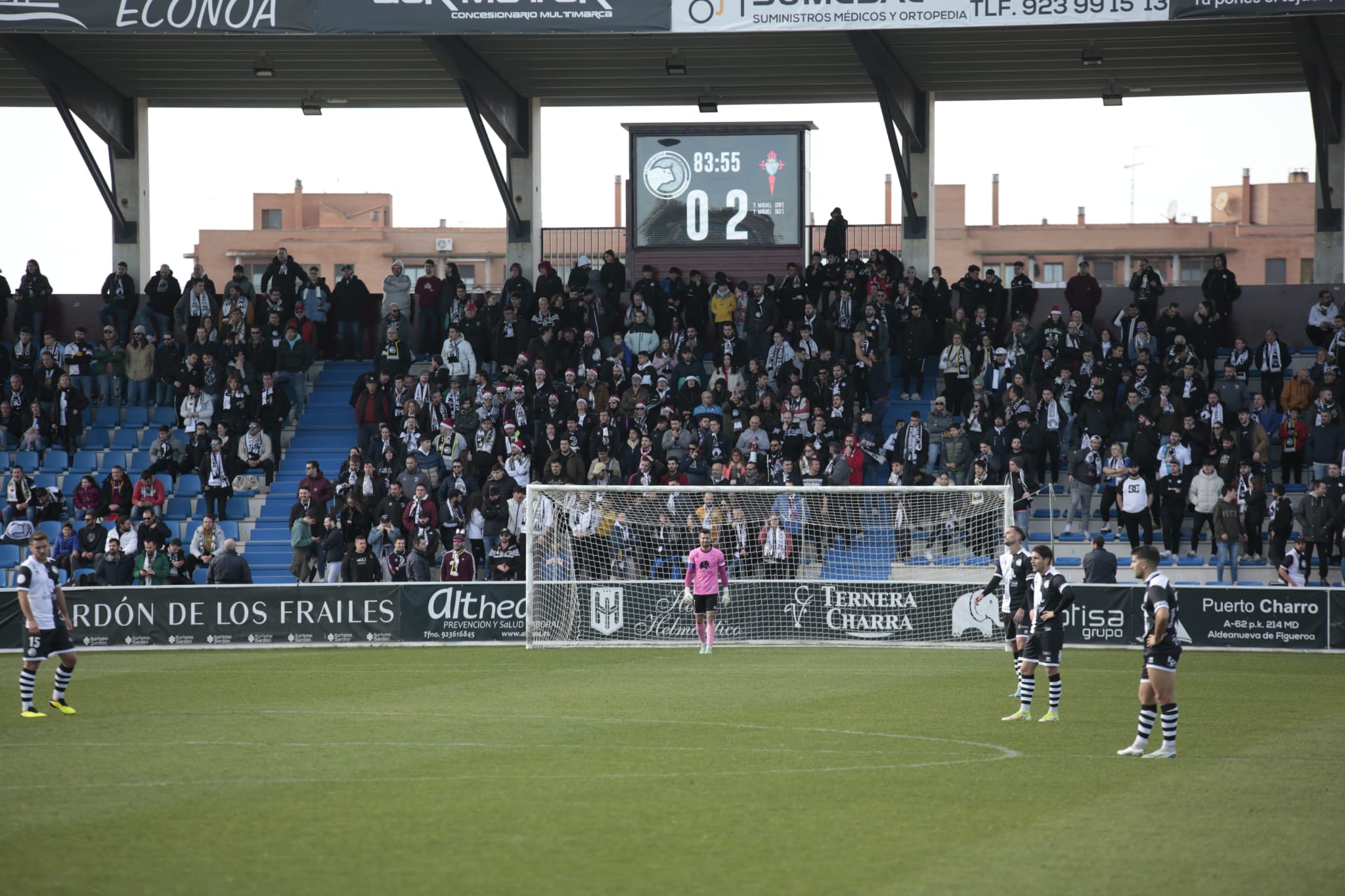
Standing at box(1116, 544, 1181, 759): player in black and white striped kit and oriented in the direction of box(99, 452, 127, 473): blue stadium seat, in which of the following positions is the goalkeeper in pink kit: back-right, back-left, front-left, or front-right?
front-right

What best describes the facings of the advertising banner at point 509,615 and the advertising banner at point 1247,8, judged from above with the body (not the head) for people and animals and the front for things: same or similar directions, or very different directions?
same or similar directions

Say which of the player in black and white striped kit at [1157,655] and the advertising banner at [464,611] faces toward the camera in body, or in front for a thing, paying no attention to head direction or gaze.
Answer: the advertising banner

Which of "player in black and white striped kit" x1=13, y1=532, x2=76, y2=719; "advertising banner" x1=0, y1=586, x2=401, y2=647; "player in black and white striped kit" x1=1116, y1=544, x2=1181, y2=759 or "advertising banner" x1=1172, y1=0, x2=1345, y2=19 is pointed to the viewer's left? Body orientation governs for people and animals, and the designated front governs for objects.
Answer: "player in black and white striped kit" x1=1116, y1=544, x2=1181, y2=759

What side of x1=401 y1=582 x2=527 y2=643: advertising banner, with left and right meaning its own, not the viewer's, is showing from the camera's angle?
front

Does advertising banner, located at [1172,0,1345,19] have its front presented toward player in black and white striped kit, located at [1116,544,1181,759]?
yes

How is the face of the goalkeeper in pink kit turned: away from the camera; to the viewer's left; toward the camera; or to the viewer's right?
toward the camera

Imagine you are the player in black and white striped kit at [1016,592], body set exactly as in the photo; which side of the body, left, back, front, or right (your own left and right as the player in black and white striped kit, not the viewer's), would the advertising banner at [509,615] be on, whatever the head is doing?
right

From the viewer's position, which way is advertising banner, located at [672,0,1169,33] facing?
facing the viewer

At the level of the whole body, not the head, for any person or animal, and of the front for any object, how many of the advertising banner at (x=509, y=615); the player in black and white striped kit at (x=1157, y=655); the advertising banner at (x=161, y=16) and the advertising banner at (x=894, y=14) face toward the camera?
3

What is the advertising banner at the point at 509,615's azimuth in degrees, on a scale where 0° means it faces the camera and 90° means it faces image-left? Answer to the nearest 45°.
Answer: approximately 0°

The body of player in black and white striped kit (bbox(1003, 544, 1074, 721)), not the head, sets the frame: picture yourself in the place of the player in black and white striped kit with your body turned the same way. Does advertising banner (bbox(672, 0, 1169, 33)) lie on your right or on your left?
on your right

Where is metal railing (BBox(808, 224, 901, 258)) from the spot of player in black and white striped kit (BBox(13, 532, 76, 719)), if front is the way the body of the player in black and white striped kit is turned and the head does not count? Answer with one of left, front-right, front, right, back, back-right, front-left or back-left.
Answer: left

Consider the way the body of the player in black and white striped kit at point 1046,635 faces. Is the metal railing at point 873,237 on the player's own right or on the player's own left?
on the player's own right

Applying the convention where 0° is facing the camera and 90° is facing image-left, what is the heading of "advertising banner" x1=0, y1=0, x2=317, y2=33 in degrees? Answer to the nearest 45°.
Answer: approximately 0°

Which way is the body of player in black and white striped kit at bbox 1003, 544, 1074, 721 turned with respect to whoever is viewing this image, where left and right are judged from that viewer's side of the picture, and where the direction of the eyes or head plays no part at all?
facing the viewer and to the left of the viewer
